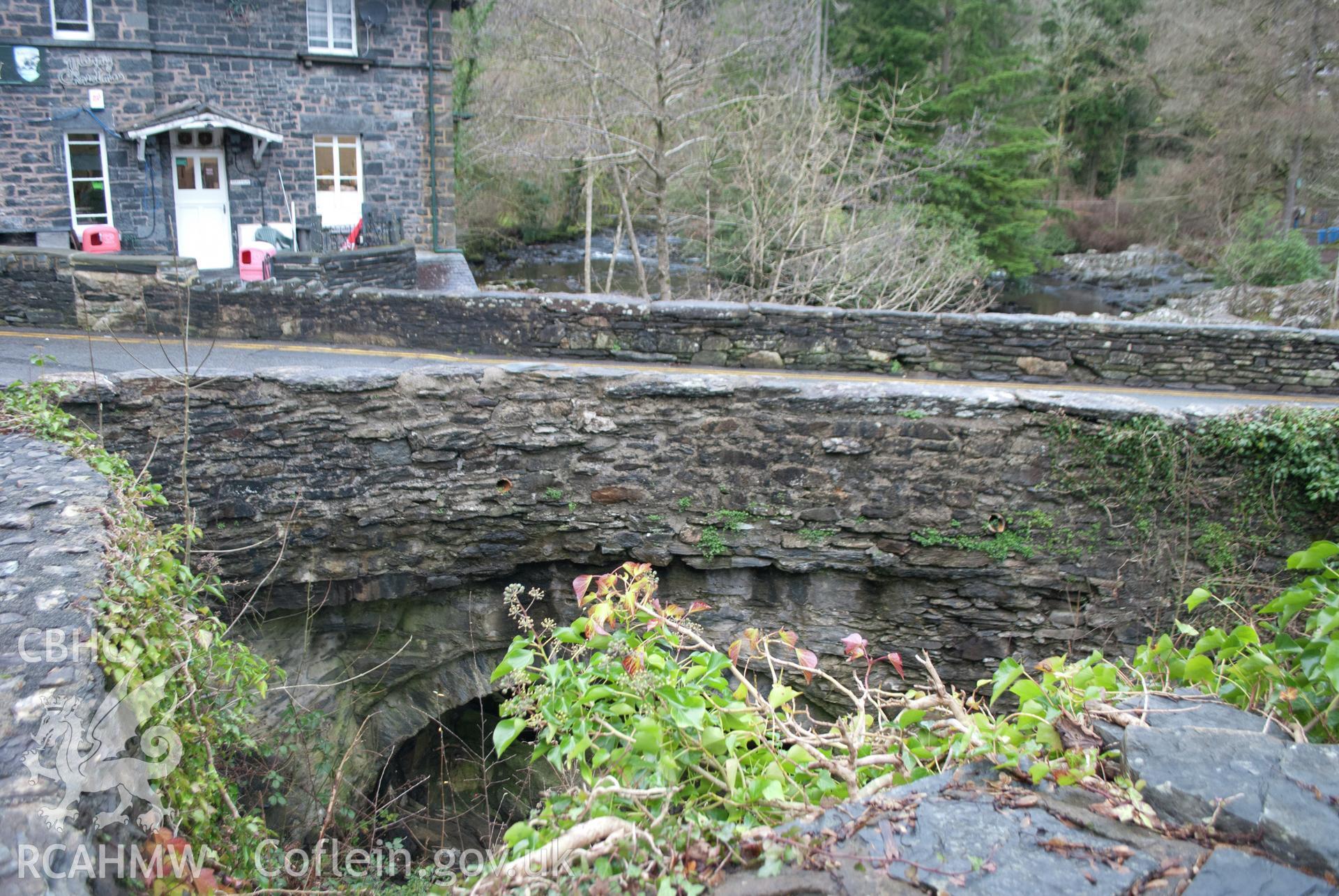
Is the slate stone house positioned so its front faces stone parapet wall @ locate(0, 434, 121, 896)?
yes

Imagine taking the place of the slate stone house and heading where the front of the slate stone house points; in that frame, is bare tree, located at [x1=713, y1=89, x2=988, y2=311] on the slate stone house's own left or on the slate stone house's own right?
on the slate stone house's own left

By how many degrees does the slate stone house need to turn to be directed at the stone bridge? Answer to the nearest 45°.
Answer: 0° — it already faces it

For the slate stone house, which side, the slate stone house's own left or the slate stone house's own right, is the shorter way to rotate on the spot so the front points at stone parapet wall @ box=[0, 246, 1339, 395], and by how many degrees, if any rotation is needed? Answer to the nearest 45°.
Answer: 0° — it already faces it

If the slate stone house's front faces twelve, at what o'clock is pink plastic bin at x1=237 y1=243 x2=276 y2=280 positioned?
The pink plastic bin is roughly at 12 o'clock from the slate stone house.

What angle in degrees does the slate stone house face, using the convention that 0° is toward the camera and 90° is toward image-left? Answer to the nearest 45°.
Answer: approximately 0°

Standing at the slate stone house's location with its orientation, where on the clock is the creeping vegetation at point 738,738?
The creeping vegetation is roughly at 12 o'clock from the slate stone house.
